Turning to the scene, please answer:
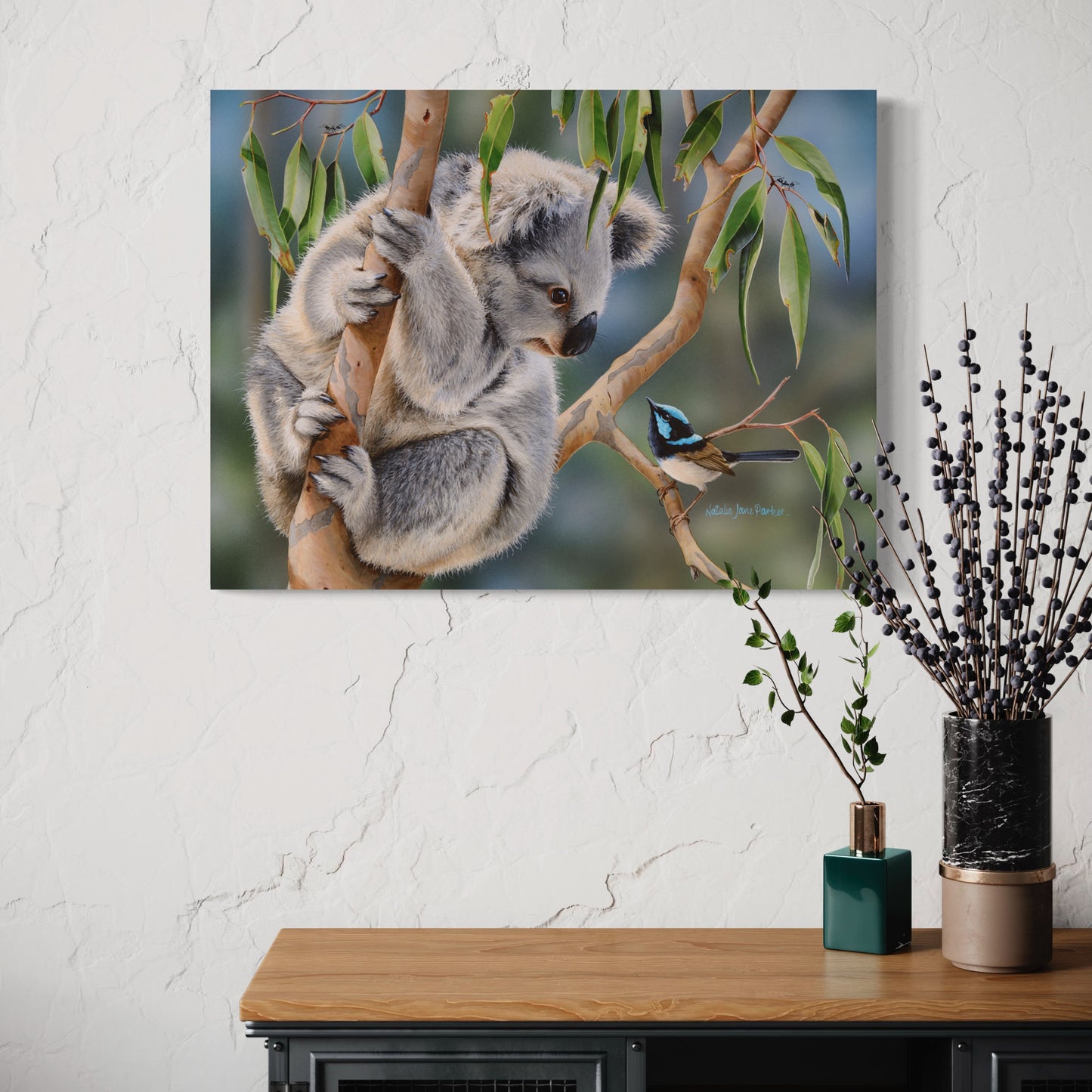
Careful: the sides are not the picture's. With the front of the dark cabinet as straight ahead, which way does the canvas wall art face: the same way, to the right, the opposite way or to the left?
the same way

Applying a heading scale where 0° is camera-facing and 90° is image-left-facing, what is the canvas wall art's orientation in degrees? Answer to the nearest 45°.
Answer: approximately 0°

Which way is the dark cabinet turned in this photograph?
toward the camera

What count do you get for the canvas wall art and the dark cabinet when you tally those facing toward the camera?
2
